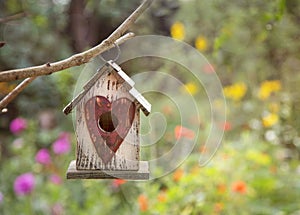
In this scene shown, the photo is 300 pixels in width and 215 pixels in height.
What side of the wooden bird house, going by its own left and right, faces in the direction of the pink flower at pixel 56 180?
back

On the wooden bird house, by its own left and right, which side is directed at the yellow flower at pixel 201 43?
back

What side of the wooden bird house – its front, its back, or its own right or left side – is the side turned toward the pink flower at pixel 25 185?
back

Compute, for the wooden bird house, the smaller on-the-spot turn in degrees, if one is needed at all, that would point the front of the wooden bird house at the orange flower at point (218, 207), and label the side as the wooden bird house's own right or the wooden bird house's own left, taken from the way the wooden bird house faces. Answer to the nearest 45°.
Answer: approximately 180°

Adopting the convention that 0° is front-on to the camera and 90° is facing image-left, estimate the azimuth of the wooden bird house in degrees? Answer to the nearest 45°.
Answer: approximately 0°

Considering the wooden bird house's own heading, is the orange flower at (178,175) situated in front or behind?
behind

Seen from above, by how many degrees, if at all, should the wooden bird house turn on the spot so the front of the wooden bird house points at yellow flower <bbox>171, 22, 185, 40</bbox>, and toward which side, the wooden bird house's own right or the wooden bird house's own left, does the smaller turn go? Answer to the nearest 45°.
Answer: approximately 180°

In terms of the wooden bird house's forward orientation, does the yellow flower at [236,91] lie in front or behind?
behind
